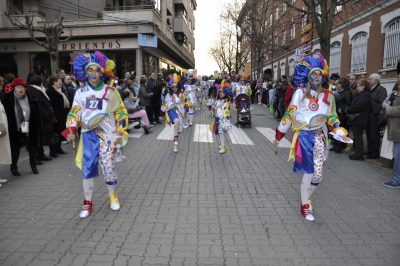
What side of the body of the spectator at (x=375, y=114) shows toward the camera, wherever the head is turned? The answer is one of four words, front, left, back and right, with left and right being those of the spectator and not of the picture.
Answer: left

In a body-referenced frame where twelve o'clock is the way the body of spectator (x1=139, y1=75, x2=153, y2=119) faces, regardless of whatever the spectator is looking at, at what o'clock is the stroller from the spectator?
The stroller is roughly at 12 o'clock from the spectator.

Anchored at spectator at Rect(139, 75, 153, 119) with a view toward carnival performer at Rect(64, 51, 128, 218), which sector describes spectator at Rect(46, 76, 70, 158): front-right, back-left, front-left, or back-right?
front-right

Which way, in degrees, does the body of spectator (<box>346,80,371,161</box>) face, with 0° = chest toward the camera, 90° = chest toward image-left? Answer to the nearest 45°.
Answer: approximately 90°

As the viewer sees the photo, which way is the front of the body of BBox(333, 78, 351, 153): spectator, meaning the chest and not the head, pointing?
to the viewer's left

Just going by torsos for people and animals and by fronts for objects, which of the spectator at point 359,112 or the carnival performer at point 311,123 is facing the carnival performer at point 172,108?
the spectator

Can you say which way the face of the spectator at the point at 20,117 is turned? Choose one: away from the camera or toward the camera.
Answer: toward the camera

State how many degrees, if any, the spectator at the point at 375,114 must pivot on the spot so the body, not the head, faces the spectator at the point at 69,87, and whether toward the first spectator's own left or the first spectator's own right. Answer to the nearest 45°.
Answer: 0° — they already face them

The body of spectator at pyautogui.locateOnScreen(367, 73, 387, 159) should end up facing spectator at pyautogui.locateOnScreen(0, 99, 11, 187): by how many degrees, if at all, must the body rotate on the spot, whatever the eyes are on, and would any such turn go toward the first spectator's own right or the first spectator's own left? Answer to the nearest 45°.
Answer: approximately 45° to the first spectator's own left

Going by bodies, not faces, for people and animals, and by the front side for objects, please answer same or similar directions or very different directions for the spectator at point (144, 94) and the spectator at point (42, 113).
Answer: same or similar directions

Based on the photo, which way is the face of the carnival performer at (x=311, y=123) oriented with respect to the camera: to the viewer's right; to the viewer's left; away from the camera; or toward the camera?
toward the camera

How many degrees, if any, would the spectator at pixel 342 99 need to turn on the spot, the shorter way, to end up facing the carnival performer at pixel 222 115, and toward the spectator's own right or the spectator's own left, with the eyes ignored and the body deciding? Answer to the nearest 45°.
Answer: approximately 45° to the spectator's own left

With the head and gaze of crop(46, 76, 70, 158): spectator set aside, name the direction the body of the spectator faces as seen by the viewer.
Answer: to the viewer's right

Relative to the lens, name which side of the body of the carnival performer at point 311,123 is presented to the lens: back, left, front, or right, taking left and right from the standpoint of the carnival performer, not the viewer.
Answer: front

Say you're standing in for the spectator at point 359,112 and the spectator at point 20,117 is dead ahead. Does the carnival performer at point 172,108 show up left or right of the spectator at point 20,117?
right

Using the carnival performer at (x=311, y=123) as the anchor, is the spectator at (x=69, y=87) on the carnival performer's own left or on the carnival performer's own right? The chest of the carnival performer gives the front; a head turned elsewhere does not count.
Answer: on the carnival performer's own right

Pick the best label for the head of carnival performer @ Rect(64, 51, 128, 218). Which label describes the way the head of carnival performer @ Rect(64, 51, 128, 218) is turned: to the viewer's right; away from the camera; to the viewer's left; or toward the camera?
toward the camera

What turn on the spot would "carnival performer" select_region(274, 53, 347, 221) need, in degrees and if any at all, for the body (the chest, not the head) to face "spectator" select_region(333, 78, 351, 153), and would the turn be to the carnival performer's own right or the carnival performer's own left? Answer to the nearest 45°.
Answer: approximately 180°

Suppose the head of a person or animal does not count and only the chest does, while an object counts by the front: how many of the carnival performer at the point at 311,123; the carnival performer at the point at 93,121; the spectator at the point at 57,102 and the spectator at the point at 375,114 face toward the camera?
2
